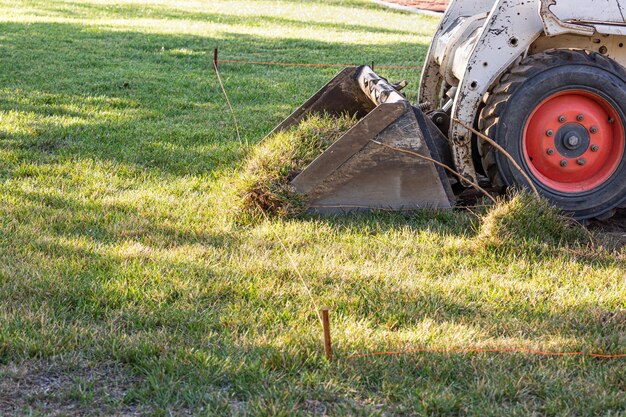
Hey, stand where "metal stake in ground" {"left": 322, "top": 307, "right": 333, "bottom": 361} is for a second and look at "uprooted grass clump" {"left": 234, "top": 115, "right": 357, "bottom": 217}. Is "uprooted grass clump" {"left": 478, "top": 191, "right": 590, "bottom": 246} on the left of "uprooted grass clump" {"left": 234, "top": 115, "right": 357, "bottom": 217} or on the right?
right

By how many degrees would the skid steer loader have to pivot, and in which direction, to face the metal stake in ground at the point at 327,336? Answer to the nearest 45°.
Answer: approximately 90° to its left

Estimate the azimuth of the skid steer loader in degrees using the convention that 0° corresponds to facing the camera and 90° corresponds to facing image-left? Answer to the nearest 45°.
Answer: approximately 90°
